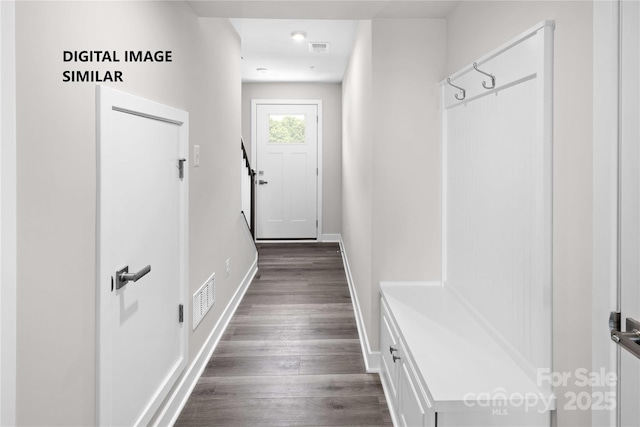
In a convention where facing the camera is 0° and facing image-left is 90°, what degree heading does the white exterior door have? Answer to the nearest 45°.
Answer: approximately 0°

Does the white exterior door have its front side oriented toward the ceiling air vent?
yes

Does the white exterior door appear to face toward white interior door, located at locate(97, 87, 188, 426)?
yes

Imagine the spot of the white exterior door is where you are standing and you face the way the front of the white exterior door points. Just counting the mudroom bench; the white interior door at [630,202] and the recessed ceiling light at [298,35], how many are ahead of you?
3

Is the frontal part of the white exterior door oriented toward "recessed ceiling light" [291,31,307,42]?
yes

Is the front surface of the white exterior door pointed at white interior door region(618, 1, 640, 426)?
yes

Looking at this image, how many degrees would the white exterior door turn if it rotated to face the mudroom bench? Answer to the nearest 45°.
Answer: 0° — it already faces it
